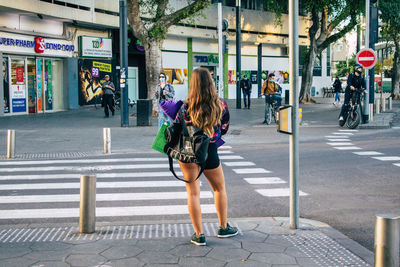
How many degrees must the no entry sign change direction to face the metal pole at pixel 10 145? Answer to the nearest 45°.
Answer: approximately 45° to its right

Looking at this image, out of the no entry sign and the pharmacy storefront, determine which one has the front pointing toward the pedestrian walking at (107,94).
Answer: the pharmacy storefront

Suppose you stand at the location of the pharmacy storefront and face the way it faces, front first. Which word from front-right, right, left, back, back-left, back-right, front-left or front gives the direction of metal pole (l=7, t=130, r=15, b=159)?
front-right

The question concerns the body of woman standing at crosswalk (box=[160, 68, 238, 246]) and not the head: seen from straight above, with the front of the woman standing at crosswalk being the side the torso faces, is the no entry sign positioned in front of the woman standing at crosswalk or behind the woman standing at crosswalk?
in front

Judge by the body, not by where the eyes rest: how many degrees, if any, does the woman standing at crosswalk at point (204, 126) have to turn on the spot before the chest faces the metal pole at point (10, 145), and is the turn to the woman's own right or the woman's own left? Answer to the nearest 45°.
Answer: approximately 45° to the woman's own left

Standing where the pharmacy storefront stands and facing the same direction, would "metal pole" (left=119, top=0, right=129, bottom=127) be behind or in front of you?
in front

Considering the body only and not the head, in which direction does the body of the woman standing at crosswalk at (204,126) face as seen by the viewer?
away from the camera

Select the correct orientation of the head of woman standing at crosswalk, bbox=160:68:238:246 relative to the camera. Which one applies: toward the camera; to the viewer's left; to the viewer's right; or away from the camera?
away from the camera

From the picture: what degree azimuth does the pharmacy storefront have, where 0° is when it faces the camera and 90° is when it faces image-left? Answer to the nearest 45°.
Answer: approximately 315°

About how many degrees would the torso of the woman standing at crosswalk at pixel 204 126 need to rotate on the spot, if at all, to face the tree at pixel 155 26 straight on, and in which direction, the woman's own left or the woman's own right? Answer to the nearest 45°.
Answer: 0° — they already face it

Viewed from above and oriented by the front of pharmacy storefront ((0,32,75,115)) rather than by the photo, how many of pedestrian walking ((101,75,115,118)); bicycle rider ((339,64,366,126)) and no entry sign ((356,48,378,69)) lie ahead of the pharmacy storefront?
3

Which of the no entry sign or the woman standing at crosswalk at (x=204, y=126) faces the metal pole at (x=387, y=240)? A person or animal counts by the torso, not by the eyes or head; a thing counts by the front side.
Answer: the no entry sign

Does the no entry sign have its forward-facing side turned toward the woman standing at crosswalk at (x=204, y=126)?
yes

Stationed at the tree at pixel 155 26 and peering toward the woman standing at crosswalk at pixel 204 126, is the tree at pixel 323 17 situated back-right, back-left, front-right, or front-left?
back-left

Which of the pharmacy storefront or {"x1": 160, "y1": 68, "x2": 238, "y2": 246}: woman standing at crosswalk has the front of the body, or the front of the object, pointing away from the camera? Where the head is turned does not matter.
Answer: the woman standing at crosswalk

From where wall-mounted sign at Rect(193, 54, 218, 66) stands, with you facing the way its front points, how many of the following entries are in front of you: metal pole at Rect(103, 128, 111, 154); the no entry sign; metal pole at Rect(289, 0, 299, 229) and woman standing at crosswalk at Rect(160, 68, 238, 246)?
4
